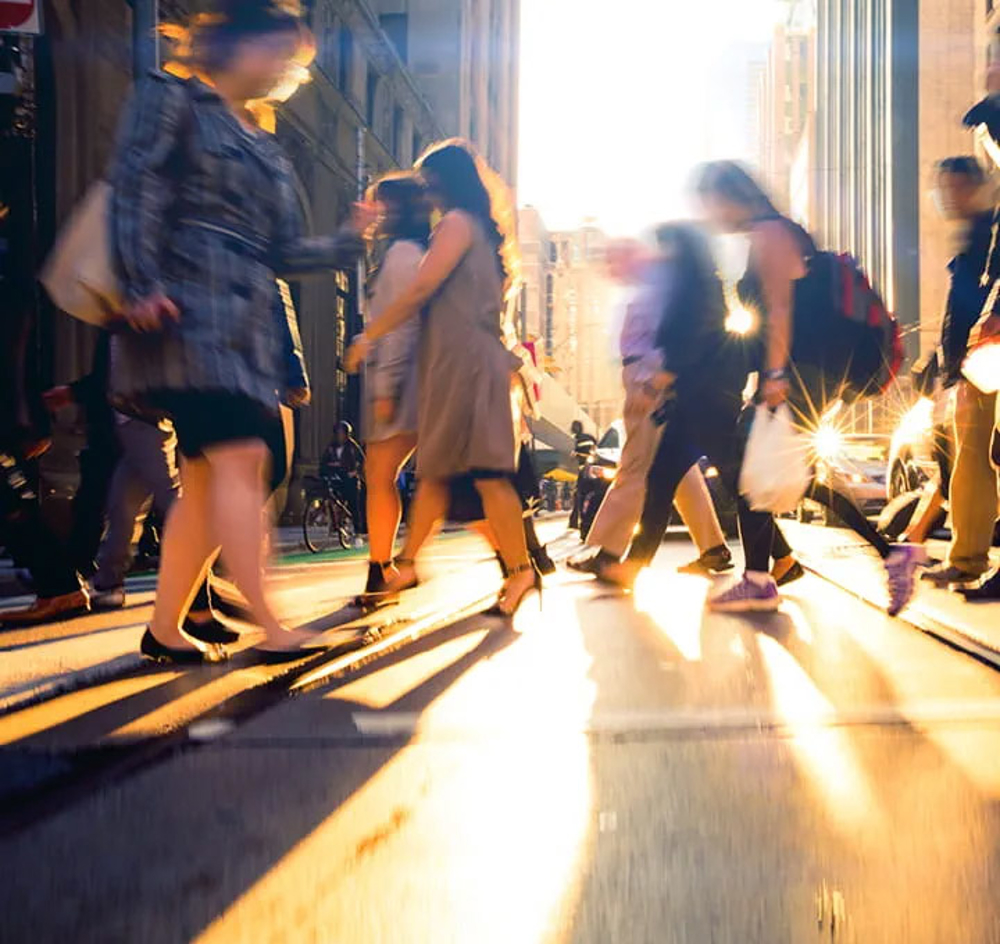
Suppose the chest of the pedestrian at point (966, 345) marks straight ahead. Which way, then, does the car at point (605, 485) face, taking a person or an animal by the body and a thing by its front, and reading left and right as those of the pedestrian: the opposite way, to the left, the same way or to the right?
to the left

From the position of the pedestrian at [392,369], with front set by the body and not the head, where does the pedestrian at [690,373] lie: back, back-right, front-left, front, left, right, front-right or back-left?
back

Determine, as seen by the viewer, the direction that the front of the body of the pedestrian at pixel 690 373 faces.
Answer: to the viewer's left

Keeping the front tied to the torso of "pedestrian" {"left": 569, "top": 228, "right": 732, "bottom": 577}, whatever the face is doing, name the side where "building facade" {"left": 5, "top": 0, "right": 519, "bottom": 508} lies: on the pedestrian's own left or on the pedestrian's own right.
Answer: on the pedestrian's own right

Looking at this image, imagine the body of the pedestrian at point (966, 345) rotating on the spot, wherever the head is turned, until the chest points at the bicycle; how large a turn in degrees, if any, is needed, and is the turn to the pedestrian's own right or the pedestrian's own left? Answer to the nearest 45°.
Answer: approximately 45° to the pedestrian's own right

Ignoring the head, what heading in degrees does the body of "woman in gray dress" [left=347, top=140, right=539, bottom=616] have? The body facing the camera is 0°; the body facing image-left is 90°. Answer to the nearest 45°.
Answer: approximately 90°

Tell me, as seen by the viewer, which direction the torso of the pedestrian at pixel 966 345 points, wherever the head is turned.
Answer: to the viewer's left

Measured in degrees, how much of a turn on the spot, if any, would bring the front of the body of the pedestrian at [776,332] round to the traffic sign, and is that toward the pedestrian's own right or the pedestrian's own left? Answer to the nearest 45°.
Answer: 0° — they already face it

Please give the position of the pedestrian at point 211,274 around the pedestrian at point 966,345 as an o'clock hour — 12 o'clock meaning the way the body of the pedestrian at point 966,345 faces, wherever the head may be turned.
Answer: the pedestrian at point 211,274 is roughly at 10 o'clock from the pedestrian at point 966,345.

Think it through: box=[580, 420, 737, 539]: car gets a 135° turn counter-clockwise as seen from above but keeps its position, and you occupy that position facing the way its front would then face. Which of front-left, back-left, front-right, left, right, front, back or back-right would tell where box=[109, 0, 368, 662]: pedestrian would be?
back-right

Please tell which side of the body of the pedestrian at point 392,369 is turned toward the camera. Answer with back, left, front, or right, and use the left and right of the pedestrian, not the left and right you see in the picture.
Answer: left
